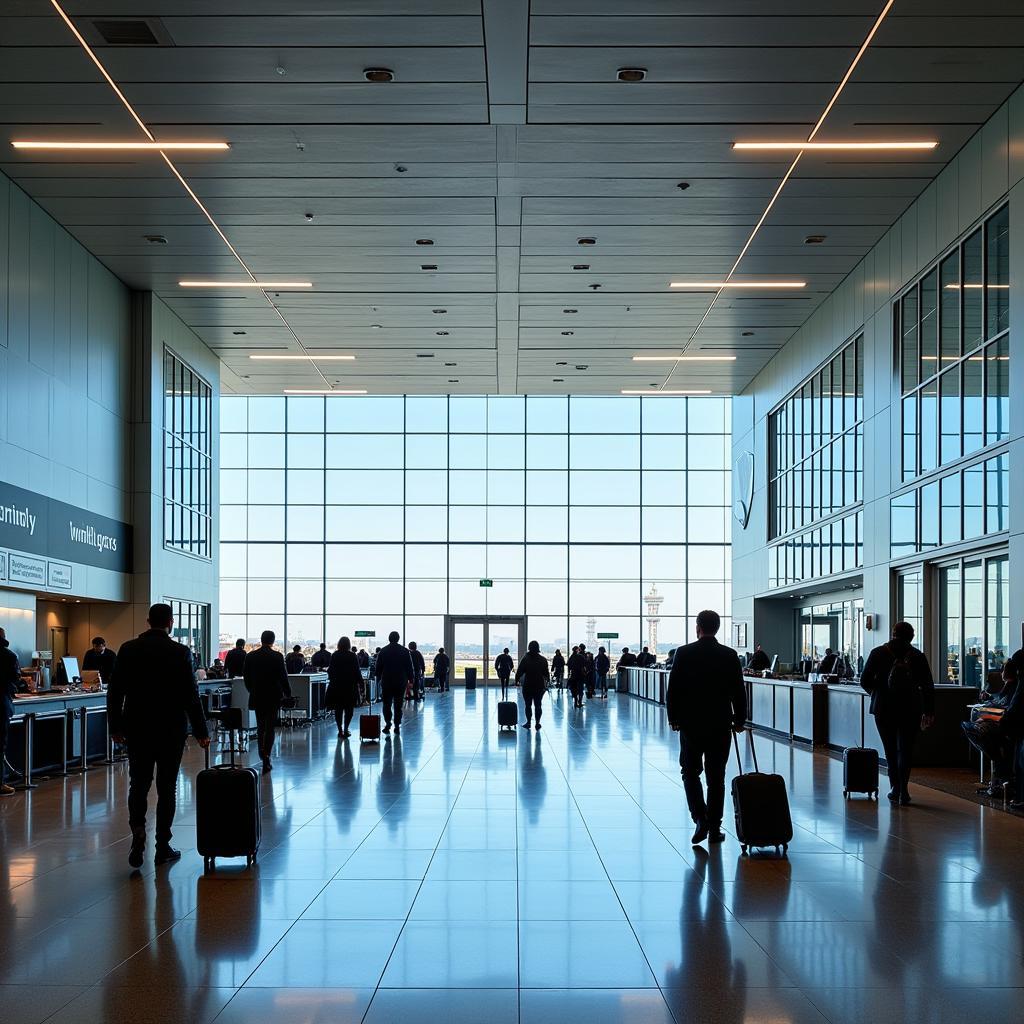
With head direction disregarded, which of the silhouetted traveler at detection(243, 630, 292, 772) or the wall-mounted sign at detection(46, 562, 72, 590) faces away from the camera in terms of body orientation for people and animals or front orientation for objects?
the silhouetted traveler

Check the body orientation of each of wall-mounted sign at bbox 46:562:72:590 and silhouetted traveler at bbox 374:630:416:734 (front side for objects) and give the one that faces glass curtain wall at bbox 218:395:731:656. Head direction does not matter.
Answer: the silhouetted traveler

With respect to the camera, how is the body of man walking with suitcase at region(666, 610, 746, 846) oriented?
away from the camera

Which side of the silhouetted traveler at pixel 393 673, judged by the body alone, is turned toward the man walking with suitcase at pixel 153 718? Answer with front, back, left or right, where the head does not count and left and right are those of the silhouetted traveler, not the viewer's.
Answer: back

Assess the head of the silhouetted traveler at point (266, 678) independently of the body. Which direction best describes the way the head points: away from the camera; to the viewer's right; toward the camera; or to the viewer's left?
away from the camera

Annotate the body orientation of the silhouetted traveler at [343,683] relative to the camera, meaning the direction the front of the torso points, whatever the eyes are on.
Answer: away from the camera

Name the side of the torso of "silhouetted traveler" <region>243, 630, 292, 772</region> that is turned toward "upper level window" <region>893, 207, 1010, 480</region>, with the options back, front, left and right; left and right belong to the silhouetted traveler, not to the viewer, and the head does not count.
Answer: right

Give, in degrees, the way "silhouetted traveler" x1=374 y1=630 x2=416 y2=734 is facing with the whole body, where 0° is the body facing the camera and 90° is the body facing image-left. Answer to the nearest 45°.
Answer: approximately 180°

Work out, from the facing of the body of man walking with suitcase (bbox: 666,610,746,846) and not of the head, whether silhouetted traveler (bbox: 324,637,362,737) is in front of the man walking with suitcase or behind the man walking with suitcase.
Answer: in front

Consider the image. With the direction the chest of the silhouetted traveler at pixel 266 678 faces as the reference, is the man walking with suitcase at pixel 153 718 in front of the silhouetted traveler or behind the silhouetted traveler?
behind

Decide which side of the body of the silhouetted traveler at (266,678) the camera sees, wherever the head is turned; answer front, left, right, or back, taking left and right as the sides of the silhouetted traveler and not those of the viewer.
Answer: back

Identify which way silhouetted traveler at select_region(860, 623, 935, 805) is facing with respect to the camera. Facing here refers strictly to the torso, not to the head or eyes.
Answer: away from the camera
